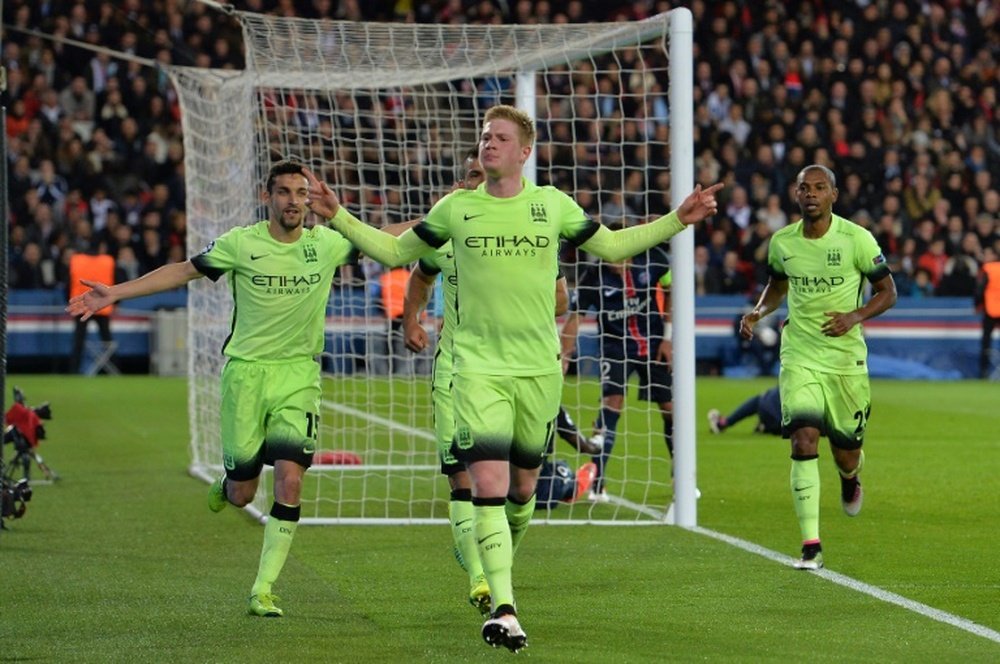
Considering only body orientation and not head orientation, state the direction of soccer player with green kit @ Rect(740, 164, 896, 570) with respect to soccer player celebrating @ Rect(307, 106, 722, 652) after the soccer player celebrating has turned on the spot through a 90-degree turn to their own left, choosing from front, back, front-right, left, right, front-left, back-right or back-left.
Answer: front-left

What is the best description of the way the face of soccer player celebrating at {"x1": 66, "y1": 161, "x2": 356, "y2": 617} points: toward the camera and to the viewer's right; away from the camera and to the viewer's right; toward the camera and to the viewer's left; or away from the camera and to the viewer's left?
toward the camera and to the viewer's right

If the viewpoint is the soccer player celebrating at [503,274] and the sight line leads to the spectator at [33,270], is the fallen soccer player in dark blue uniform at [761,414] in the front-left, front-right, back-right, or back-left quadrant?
front-right

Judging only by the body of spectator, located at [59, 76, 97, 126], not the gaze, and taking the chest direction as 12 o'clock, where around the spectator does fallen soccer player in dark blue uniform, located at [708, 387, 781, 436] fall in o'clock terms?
The fallen soccer player in dark blue uniform is roughly at 11 o'clock from the spectator.

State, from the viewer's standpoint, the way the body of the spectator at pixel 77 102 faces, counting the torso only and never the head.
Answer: toward the camera

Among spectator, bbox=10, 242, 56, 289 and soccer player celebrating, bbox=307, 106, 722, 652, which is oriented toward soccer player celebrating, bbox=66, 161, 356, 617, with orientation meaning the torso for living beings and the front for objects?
the spectator

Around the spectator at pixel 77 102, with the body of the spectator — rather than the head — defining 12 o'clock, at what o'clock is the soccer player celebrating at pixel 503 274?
The soccer player celebrating is roughly at 12 o'clock from the spectator.

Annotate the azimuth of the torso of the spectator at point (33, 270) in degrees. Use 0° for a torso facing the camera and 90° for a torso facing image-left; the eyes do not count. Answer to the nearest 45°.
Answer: approximately 0°

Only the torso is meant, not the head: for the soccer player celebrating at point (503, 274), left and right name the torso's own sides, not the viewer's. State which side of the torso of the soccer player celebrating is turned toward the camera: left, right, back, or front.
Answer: front

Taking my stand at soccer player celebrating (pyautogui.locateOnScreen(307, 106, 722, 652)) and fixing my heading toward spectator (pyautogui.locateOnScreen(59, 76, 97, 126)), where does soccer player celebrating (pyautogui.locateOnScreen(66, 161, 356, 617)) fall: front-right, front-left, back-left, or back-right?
front-left

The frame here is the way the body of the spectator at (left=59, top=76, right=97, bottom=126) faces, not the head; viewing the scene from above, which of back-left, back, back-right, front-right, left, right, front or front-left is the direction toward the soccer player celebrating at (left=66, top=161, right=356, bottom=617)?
front

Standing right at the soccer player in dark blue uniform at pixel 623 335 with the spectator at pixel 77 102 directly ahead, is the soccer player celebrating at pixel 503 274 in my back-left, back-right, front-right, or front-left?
back-left

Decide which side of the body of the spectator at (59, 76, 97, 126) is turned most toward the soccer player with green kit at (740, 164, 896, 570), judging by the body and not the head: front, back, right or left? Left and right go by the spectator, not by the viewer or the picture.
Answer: front

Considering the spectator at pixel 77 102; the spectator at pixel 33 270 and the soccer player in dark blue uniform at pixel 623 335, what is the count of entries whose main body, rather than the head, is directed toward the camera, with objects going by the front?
3

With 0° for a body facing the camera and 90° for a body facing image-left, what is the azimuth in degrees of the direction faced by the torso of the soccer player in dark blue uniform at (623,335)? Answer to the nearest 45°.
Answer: approximately 0°
